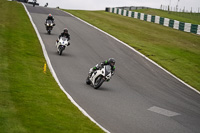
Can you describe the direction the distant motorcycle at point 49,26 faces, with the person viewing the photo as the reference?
facing the viewer

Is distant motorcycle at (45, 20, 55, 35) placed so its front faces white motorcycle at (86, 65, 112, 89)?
yes

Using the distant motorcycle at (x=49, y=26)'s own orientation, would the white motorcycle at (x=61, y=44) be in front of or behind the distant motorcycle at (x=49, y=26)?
in front
